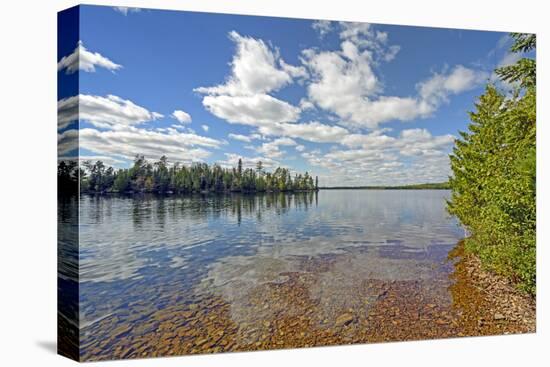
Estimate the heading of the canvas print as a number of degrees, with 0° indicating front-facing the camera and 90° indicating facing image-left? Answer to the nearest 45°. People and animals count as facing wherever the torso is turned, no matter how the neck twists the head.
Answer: approximately 315°
